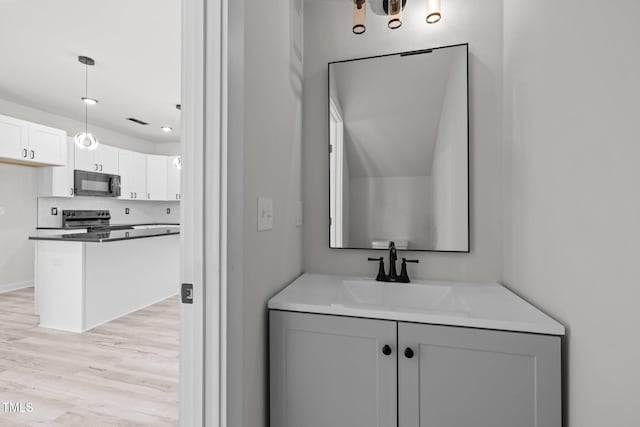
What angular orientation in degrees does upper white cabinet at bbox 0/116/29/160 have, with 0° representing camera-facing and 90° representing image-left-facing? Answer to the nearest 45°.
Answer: approximately 315°

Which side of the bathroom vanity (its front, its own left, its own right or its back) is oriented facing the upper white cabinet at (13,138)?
right

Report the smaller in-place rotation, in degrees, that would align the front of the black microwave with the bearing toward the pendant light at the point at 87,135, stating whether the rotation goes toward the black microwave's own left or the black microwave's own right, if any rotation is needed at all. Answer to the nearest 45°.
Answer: approximately 45° to the black microwave's own right

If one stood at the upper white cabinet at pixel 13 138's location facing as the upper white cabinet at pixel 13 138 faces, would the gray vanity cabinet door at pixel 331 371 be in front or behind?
in front

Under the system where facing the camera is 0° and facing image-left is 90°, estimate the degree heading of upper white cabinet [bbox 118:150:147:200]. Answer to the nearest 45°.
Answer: approximately 315°

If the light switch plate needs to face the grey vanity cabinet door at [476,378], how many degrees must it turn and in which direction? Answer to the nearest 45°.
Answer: approximately 45° to its left

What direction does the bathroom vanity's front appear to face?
toward the camera

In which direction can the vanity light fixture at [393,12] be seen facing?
toward the camera

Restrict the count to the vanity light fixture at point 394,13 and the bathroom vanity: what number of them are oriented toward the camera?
2

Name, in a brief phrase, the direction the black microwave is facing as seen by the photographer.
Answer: facing the viewer and to the right of the viewer

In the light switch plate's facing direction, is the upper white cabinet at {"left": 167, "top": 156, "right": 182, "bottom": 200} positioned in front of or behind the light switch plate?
behind

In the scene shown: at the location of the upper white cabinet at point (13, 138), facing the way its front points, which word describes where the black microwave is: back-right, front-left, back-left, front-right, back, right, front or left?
left
